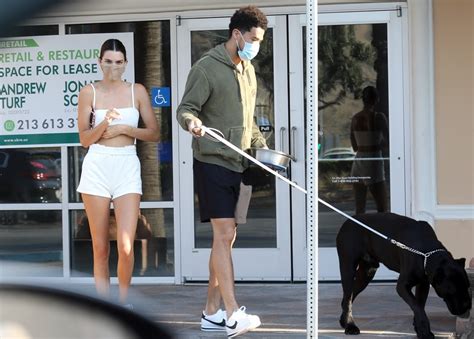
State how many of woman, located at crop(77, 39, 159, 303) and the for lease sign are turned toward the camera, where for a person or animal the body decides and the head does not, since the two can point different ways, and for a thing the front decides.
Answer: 2

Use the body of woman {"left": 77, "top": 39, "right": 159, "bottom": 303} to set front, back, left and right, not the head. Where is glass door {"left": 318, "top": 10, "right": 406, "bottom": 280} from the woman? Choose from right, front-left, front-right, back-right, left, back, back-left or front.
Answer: back-left

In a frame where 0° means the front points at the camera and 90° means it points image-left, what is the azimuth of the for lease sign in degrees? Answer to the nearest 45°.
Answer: approximately 0°

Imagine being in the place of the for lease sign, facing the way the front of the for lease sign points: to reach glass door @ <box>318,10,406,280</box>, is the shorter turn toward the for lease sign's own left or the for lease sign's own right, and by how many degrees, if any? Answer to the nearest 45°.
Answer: approximately 90° to the for lease sign's own left

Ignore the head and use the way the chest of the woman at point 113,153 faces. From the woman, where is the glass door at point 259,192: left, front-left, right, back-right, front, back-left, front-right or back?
back-left

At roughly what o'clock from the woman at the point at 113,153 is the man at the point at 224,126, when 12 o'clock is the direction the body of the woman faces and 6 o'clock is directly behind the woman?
The man is roughly at 10 o'clock from the woman.

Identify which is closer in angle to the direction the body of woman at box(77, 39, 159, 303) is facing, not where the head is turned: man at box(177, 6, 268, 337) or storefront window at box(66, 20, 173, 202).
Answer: the man

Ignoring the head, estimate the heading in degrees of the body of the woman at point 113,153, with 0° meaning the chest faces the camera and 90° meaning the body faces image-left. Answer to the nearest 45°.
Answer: approximately 0°

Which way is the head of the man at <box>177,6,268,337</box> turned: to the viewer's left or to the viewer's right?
to the viewer's right
